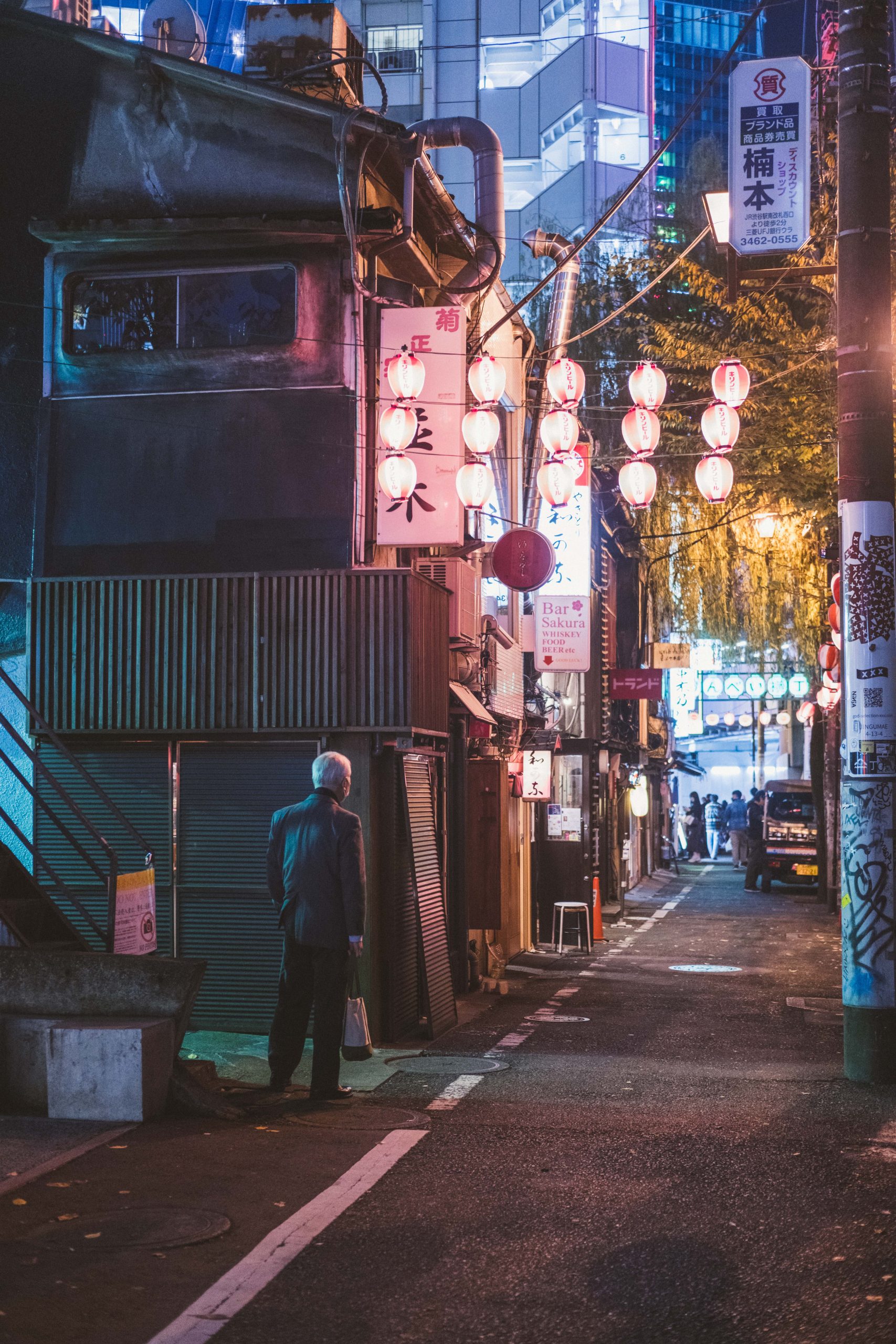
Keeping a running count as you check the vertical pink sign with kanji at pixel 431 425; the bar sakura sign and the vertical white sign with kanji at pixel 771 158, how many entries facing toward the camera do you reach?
3

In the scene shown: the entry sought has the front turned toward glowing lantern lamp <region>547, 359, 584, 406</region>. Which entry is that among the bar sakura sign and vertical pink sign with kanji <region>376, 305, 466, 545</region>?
the bar sakura sign

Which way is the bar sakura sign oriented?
toward the camera

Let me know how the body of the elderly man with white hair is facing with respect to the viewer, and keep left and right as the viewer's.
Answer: facing away from the viewer and to the right of the viewer

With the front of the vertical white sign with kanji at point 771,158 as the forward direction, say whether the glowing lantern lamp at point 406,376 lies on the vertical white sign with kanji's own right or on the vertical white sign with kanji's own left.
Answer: on the vertical white sign with kanji's own right

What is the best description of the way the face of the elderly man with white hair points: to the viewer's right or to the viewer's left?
to the viewer's right

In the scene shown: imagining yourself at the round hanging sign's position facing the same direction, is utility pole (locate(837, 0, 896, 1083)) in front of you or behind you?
in front

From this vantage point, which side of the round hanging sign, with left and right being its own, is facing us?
front

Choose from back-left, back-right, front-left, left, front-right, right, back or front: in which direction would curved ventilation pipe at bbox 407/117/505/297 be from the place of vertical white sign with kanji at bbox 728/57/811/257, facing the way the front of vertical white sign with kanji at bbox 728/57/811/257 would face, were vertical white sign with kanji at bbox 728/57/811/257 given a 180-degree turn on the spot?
front-left

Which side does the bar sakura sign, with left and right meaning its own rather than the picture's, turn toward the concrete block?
front
